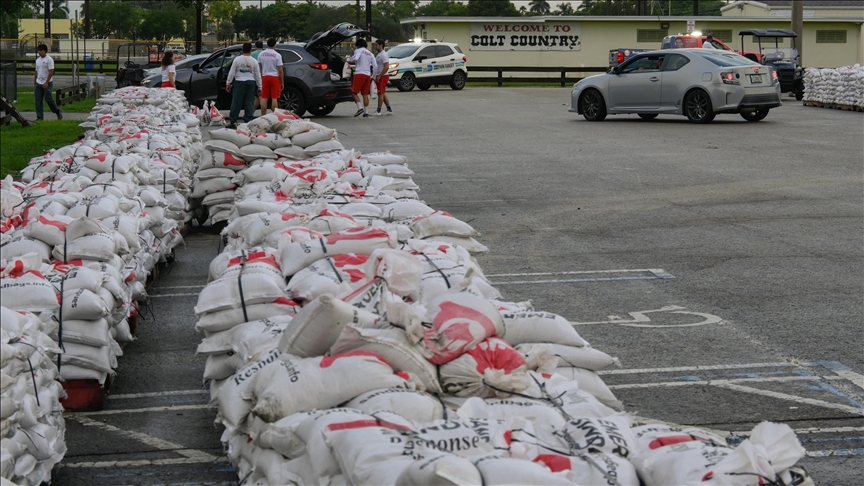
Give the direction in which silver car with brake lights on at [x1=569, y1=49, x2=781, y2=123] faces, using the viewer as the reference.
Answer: facing away from the viewer and to the left of the viewer

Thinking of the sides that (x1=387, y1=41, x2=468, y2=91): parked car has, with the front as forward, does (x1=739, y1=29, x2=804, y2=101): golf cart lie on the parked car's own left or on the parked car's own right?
on the parked car's own left
